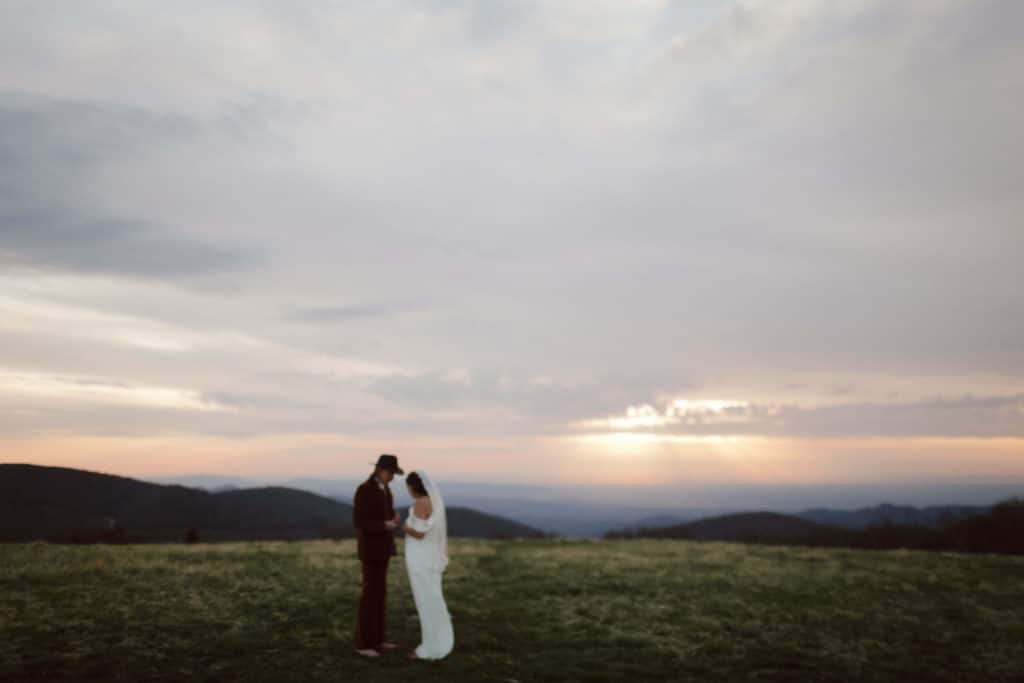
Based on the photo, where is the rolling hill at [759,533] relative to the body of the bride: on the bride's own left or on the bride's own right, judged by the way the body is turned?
on the bride's own right

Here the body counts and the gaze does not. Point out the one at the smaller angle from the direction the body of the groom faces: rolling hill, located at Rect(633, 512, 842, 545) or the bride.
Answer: the bride

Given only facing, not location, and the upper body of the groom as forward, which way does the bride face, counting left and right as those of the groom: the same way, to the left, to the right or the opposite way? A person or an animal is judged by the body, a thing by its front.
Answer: the opposite way

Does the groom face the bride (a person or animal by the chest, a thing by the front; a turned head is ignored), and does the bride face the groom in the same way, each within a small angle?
yes

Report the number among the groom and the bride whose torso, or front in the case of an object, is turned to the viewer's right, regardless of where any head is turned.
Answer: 1

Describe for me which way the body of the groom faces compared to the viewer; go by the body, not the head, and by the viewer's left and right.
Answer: facing to the right of the viewer

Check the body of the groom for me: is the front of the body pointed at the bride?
yes

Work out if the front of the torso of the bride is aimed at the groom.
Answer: yes

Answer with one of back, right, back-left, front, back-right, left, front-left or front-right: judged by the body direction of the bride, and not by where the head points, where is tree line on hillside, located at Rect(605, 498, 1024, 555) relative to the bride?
back-right

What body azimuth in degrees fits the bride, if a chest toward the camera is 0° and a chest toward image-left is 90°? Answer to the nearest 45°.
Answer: approximately 90°

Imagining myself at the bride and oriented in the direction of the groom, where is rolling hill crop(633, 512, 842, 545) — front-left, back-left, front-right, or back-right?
back-right

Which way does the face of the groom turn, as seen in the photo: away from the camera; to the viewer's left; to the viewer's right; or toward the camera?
to the viewer's right

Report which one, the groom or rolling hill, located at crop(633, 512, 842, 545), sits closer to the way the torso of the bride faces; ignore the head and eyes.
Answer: the groom

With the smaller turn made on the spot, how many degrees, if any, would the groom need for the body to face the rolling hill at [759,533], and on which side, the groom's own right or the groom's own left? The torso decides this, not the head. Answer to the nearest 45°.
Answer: approximately 45° to the groom's own left

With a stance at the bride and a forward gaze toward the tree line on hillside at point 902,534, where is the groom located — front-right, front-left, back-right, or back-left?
back-left

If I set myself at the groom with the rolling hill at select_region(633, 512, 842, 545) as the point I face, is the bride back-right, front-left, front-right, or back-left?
front-right
